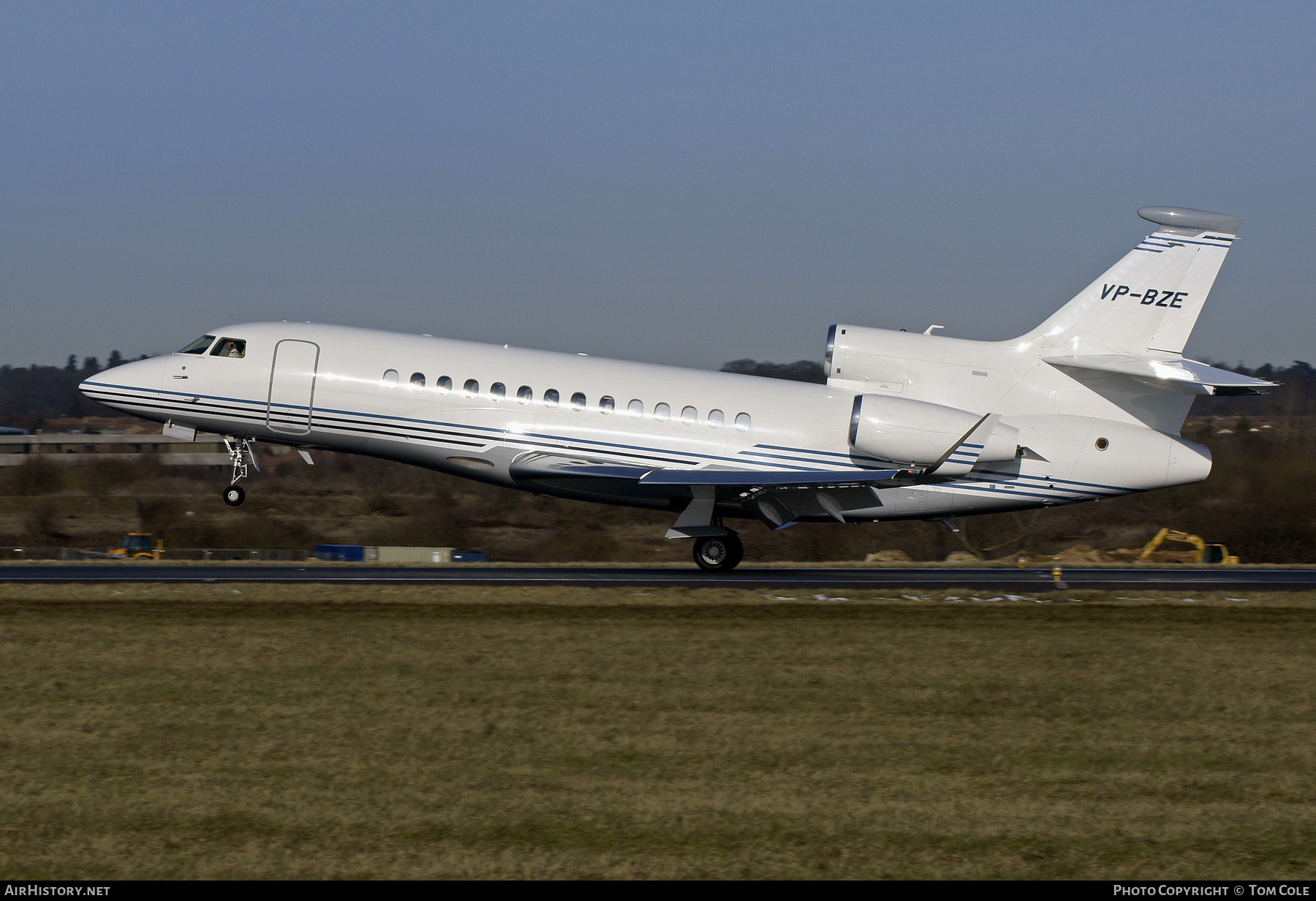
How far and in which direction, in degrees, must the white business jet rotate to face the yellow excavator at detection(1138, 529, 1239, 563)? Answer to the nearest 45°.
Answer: approximately 135° to its right

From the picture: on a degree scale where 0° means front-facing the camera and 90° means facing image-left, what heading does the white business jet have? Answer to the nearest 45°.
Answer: approximately 90°
